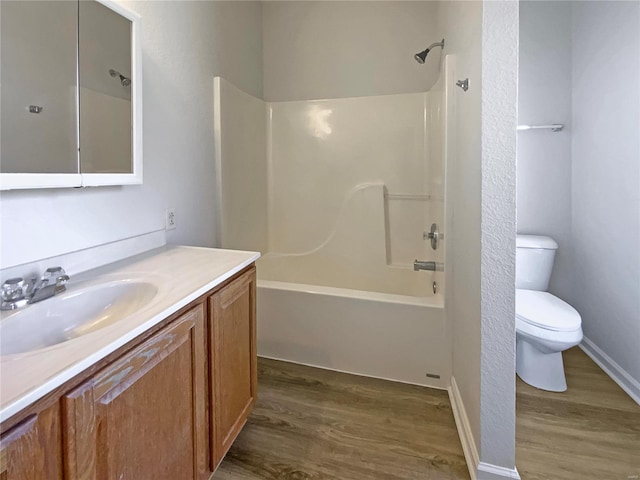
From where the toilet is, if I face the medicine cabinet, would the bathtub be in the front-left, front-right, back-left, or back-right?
front-right

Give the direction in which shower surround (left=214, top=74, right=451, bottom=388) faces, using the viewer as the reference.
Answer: facing the viewer

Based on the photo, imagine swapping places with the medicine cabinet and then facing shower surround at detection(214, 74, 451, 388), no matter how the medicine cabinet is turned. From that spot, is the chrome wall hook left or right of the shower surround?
right

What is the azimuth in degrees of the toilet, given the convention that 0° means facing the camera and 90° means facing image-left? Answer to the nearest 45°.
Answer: approximately 315°

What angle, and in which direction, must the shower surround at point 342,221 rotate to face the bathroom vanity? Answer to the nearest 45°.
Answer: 0° — it already faces it

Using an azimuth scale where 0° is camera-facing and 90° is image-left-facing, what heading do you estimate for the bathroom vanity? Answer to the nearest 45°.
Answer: approximately 315°

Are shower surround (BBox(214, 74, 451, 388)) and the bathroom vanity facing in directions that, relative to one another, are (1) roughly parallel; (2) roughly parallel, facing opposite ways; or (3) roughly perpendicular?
roughly perpendicular
